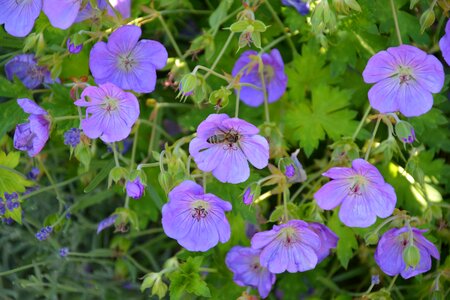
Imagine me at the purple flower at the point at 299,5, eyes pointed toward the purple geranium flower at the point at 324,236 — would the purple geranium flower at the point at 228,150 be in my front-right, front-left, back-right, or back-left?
front-right

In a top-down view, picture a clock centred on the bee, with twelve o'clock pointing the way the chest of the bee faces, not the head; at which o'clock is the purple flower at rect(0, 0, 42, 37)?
The purple flower is roughly at 7 o'clock from the bee.

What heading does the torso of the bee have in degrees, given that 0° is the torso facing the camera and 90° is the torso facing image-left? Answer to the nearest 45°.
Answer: approximately 270°

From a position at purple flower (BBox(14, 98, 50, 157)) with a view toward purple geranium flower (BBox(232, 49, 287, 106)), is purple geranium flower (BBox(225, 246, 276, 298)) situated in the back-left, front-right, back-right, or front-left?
front-right
